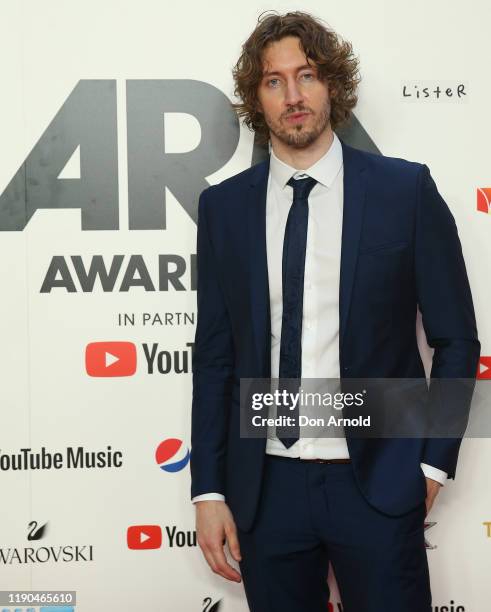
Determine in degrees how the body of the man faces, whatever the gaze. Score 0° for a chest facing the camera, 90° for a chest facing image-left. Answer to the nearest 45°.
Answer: approximately 0°
